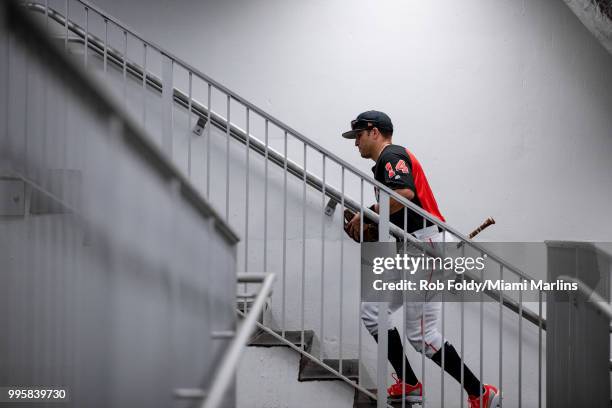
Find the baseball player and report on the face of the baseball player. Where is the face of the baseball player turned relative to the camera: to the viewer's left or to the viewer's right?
to the viewer's left

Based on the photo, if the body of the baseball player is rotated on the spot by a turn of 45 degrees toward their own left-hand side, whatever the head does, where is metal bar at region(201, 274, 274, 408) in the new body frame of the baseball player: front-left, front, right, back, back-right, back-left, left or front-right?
front-left

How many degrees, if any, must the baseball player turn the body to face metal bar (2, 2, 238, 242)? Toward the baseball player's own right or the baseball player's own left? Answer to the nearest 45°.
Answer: approximately 90° to the baseball player's own left

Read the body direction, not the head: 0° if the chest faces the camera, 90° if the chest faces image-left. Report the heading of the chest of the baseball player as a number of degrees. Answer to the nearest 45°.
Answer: approximately 90°
